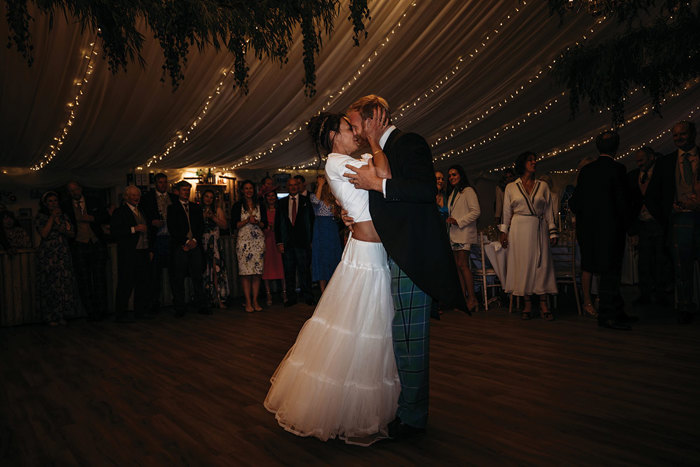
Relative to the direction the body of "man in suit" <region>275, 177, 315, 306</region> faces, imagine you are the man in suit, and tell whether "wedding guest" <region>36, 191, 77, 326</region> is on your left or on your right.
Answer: on your right

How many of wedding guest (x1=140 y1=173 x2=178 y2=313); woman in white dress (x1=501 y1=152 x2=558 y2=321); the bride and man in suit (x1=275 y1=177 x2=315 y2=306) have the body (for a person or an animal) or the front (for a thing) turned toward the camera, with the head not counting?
3

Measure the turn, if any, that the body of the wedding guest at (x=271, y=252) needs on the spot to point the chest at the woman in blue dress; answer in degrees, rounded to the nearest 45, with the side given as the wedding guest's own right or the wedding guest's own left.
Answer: approximately 45° to the wedding guest's own left

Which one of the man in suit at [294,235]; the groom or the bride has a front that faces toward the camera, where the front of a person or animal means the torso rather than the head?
the man in suit

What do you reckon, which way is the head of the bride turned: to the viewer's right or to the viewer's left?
to the viewer's right

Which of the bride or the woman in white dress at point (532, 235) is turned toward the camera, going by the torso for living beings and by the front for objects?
the woman in white dress

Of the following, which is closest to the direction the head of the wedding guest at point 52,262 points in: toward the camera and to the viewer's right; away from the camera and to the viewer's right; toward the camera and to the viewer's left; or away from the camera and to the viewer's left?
toward the camera and to the viewer's right

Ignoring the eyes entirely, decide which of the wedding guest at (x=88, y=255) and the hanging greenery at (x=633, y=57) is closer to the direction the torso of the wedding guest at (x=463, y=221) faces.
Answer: the wedding guest

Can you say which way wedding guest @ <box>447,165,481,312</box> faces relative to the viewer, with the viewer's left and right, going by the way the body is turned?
facing the viewer and to the left of the viewer

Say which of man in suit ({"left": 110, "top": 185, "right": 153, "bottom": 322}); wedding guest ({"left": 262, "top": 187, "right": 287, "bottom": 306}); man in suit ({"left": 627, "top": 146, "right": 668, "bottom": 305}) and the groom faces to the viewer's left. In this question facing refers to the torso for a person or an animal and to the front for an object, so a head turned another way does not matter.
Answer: the groom

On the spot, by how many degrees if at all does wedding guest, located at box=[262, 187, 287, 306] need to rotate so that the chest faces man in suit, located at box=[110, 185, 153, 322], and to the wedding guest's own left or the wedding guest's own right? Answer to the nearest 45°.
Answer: approximately 90° to the wedding guest's own right

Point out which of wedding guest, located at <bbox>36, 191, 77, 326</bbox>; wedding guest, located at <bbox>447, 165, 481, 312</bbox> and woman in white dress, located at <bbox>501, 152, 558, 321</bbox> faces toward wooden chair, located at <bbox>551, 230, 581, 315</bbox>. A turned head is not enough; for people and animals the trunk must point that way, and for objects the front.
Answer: wedding guest, located at <bbox>36, 191, 77, 326</bbox>

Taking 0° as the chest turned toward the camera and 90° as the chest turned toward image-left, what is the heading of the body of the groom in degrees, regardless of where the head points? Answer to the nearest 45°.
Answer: approximately 90°

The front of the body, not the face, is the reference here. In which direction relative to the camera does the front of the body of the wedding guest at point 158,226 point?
toward the camera
